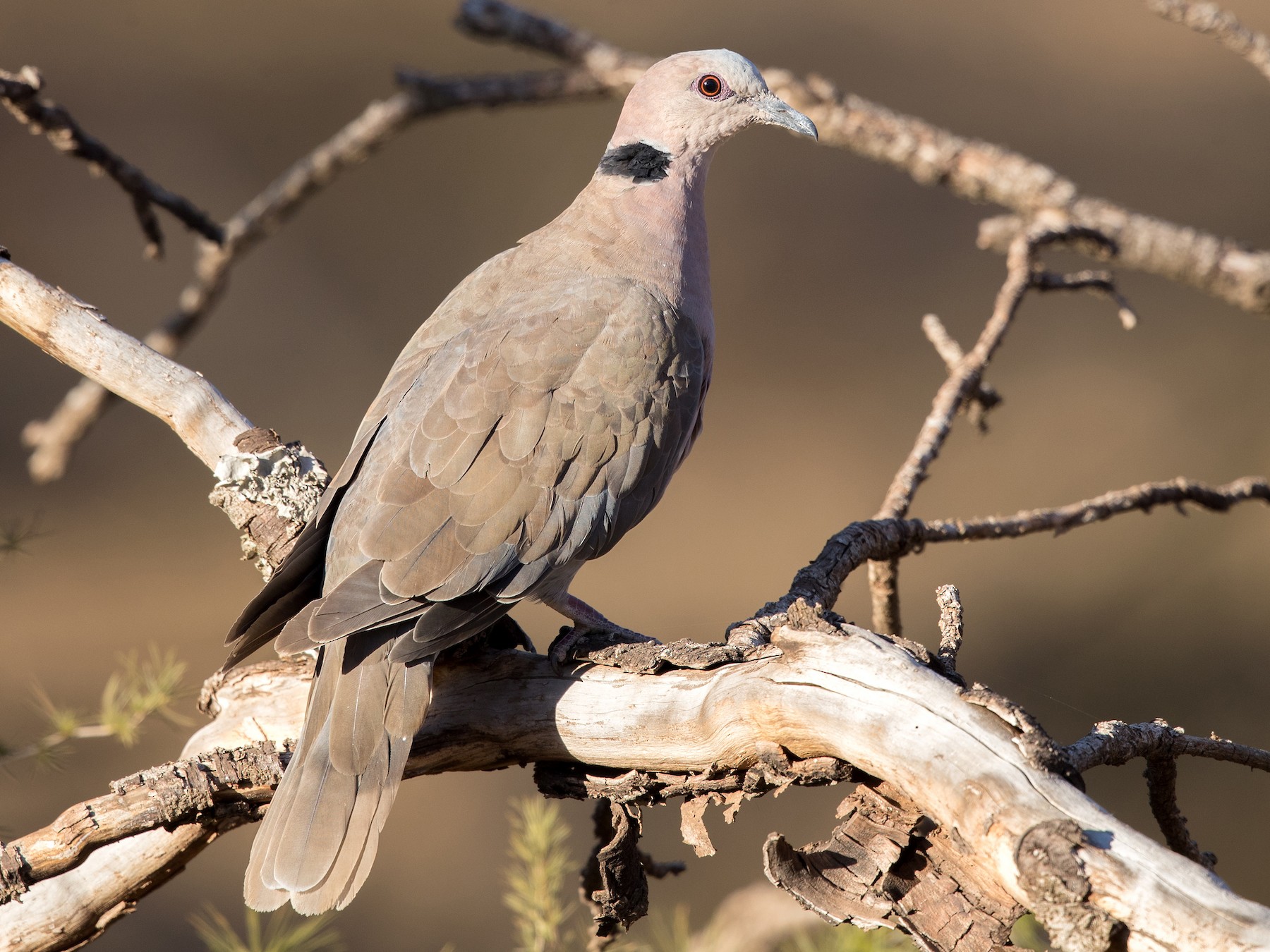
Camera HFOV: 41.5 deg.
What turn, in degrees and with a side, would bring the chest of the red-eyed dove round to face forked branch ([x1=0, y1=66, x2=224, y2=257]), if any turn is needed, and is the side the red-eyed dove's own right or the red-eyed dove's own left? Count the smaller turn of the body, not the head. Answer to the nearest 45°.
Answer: approximately 90° to the red-eyed dove's own left

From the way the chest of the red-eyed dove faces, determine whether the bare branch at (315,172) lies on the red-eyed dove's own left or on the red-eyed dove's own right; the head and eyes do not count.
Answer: on the red-eyed dove's own left

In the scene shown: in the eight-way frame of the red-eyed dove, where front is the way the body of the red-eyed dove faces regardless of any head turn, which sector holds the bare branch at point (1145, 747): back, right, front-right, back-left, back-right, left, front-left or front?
right

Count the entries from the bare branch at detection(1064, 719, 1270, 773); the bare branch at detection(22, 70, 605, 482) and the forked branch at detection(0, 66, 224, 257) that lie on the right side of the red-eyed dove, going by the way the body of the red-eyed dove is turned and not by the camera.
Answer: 1

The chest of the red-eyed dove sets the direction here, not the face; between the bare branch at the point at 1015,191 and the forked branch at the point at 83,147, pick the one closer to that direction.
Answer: the bare branch

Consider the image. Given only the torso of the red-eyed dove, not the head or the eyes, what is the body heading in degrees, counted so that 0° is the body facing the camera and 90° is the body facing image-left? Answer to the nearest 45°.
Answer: approximately 225°

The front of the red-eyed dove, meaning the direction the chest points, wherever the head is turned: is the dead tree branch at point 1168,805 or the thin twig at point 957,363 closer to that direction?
the thin twig

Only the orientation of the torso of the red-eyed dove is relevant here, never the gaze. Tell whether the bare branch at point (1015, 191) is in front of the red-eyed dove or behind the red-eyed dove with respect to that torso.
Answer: in front

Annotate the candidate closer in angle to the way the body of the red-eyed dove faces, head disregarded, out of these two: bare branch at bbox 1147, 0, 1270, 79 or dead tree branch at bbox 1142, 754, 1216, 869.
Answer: the bare branch
